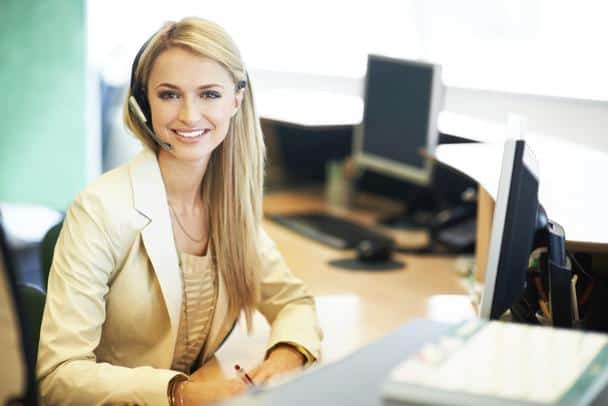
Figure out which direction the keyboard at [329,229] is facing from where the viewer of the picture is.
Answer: facing the viewer and to the left of the viewer

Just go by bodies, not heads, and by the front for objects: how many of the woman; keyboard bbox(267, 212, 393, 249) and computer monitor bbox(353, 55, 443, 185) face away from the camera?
0

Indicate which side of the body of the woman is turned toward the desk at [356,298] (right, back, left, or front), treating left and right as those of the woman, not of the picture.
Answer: left

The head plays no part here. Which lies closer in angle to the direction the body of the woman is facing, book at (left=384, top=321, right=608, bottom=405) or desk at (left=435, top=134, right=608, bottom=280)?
the book

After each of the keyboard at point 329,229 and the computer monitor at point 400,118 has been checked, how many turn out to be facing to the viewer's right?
0

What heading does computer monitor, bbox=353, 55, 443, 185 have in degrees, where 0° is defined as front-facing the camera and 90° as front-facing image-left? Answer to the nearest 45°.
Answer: approximately 45°

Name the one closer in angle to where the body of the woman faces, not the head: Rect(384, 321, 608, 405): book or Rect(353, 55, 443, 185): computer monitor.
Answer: the book

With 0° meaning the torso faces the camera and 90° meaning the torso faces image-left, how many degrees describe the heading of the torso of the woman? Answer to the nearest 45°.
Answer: approximately 315°

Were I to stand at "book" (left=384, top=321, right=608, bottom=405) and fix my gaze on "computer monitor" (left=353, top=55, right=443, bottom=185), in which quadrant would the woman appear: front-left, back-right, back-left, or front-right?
front-left
